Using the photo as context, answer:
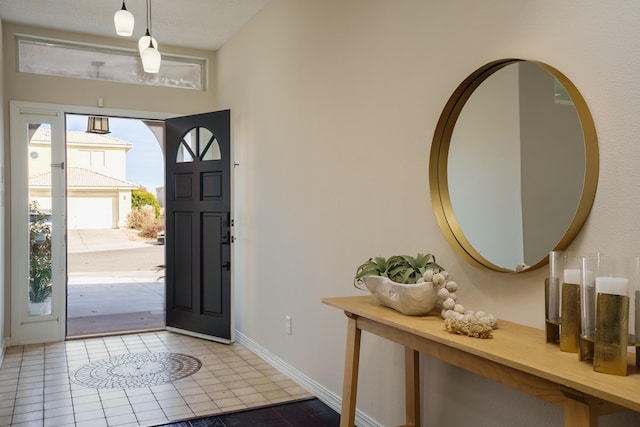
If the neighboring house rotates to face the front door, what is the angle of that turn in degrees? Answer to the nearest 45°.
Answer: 0° — it already faces it

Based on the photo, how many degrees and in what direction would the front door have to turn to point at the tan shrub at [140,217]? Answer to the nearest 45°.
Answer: approximately 135° to its right

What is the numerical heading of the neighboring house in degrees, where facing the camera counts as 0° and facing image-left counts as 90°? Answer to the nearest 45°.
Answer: approximately 0°

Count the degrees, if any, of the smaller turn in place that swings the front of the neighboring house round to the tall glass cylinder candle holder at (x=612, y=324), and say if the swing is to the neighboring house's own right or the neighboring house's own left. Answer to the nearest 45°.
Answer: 0° — it already faces it

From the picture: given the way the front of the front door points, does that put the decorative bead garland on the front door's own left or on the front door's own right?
on the front door's own left

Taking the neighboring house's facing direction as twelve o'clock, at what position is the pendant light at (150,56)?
The pendant light is roughly at 12 o'clock from the neighboring house.

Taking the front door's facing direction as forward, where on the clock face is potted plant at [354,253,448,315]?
The potted plant is roughly at 10 o'clock from the front door.

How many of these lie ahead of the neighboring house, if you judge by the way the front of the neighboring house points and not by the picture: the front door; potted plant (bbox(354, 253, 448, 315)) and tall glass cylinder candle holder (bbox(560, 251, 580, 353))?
3
